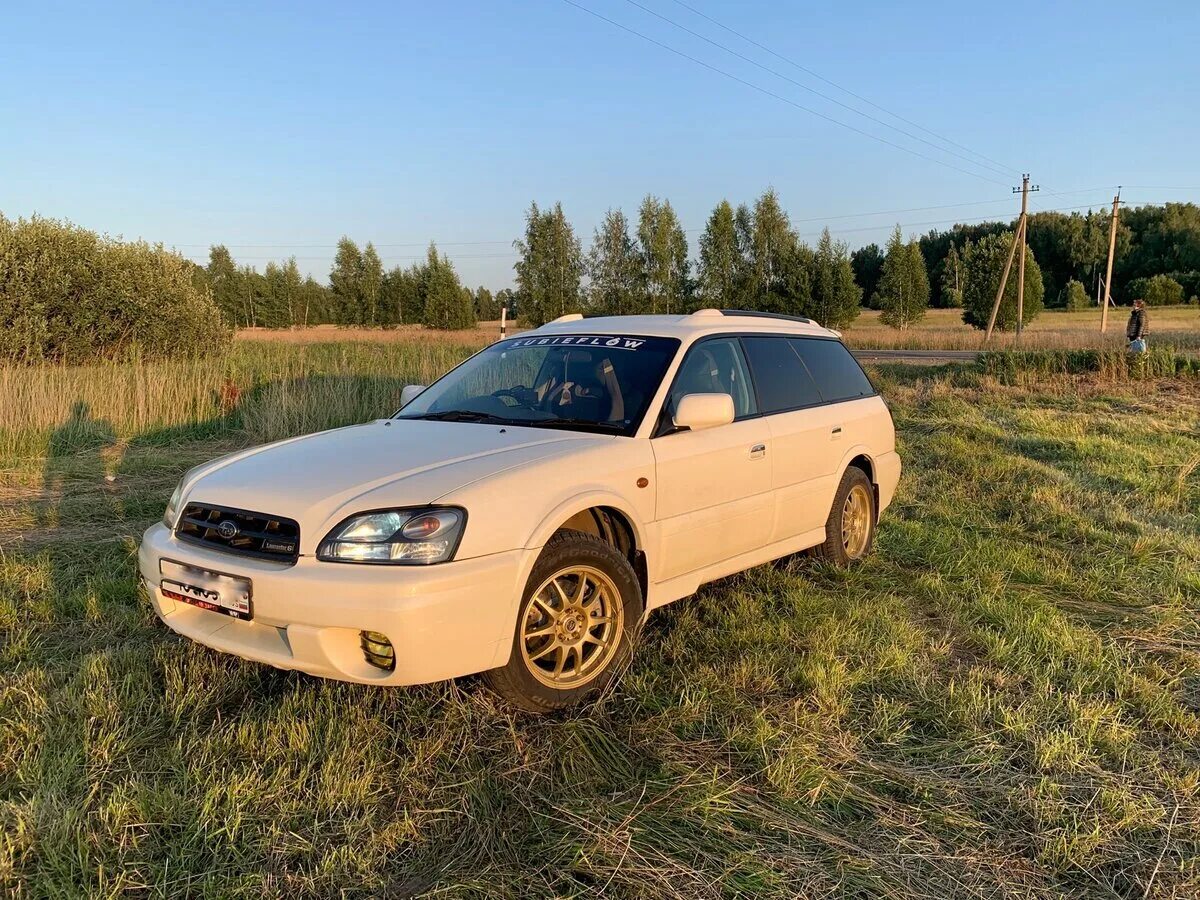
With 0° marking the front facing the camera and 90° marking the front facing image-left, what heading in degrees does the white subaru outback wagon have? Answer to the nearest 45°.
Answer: approximately 45°

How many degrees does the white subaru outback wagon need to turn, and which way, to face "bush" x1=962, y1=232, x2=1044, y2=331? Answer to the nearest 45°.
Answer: approximately 180°

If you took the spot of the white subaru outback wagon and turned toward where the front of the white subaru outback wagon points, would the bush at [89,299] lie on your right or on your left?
on your right
